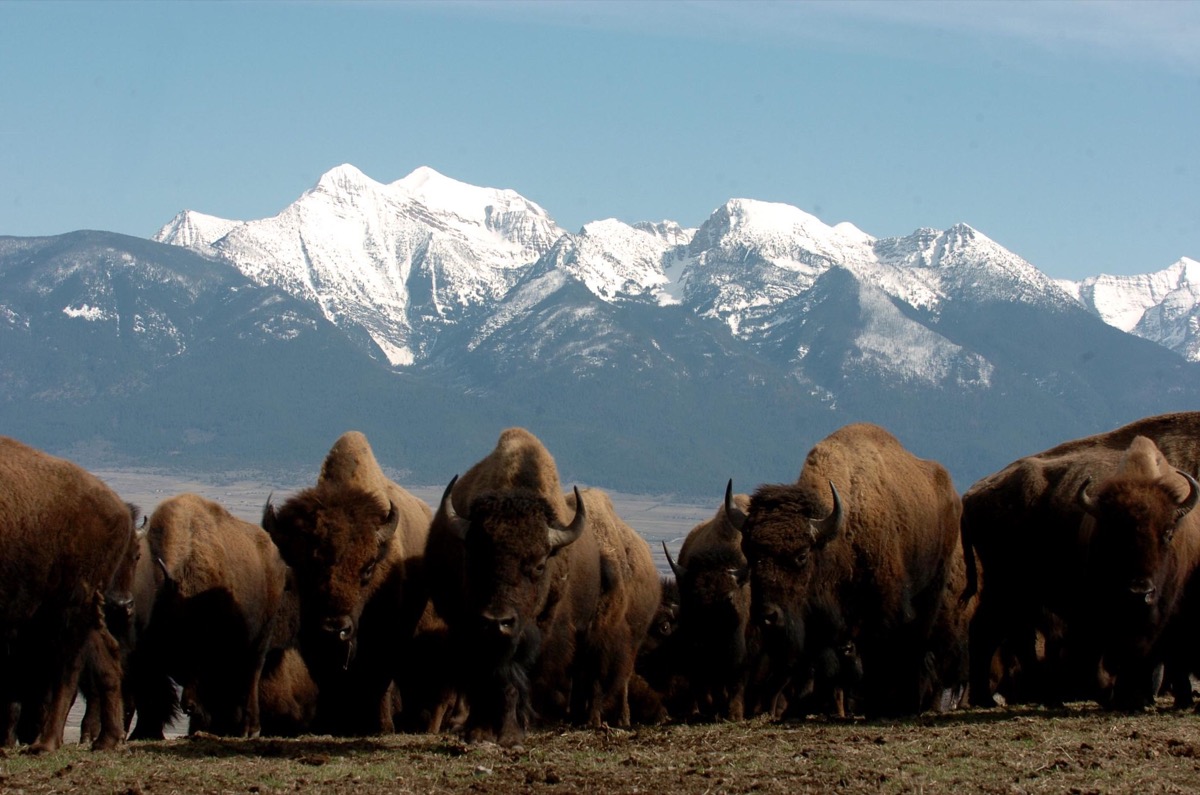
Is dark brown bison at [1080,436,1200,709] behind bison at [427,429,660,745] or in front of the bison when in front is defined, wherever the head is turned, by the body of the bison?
behind

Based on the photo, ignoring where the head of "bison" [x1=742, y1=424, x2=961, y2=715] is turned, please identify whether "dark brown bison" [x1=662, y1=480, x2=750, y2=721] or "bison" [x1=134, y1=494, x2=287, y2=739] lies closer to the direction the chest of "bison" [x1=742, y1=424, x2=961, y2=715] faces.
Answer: the bison

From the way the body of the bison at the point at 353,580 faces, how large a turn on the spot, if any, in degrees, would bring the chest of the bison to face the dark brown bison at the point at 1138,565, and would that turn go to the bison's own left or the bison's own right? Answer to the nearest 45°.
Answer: approximately 90° to the bison's own left

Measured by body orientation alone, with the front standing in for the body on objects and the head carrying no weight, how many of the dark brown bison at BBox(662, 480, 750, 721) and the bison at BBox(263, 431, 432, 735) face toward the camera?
2

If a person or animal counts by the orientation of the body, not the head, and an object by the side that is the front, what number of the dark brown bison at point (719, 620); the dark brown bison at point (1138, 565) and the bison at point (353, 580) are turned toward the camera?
3

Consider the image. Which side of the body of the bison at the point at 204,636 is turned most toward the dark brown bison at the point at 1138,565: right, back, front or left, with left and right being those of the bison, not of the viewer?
left

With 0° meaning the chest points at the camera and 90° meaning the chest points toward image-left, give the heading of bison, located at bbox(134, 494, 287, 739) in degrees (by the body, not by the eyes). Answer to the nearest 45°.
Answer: approximately 45°

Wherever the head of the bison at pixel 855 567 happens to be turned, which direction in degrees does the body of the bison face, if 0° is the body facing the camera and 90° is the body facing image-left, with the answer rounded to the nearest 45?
approximately 45°
